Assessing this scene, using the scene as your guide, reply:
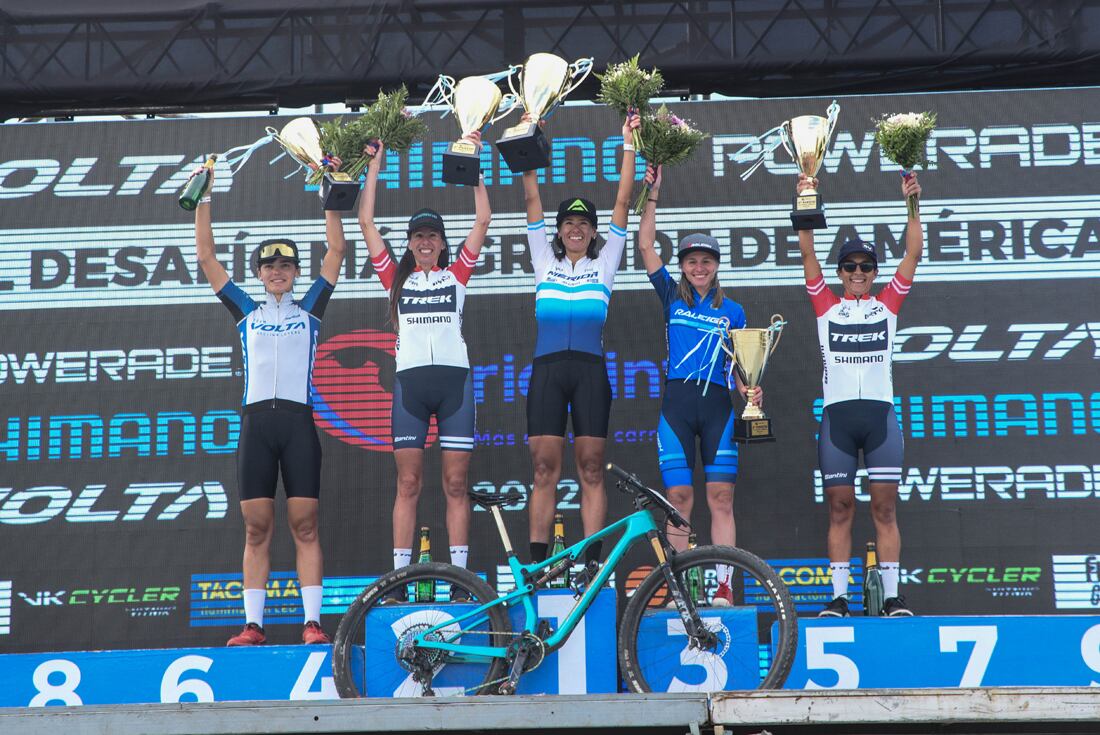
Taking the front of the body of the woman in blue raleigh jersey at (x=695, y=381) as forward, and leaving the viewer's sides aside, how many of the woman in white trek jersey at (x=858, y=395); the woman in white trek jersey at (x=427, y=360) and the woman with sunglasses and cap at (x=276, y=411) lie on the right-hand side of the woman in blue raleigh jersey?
2

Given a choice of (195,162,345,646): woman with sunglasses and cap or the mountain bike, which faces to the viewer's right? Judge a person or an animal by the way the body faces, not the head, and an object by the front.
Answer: the mountain bike

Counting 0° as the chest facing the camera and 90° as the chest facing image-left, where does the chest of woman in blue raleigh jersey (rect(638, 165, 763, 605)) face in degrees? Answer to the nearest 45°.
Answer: approximately 0°

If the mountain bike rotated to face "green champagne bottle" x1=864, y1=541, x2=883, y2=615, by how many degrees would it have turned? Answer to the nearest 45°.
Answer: approximately 45° to its left

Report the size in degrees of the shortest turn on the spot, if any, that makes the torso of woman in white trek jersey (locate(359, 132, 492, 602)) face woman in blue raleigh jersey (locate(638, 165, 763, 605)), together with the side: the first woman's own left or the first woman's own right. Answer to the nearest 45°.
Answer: approximately 90° to the first woman's own left

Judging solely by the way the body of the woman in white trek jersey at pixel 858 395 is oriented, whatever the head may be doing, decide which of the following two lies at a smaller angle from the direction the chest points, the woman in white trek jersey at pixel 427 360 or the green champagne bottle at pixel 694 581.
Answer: the green champagne bottle

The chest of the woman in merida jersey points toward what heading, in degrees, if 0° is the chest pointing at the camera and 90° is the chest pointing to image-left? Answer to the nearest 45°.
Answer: approximately 0°
